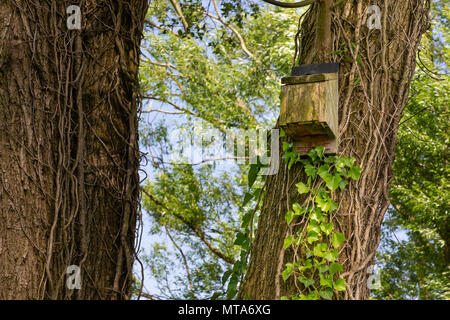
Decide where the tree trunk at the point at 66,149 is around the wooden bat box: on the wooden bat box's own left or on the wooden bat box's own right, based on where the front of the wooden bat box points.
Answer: on the wooden bat box's own right

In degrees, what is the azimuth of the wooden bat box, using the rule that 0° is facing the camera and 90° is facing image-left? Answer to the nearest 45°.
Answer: approximately 45°
